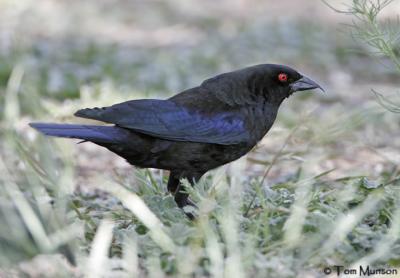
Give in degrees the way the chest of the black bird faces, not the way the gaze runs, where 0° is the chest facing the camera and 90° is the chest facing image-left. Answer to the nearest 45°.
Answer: approximately 270°
